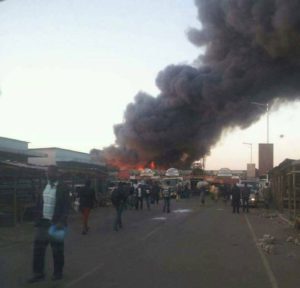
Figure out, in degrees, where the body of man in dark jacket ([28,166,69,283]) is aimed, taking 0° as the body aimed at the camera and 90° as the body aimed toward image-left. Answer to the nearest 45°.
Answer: approximately 45°

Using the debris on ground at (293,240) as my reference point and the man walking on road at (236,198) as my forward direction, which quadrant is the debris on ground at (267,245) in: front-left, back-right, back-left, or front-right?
back-left

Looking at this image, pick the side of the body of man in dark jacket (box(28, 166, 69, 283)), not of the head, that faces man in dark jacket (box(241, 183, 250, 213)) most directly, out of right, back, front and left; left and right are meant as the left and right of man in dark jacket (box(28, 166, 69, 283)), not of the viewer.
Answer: back

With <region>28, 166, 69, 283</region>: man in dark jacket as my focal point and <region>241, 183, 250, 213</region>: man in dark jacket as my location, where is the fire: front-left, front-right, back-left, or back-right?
back-right
